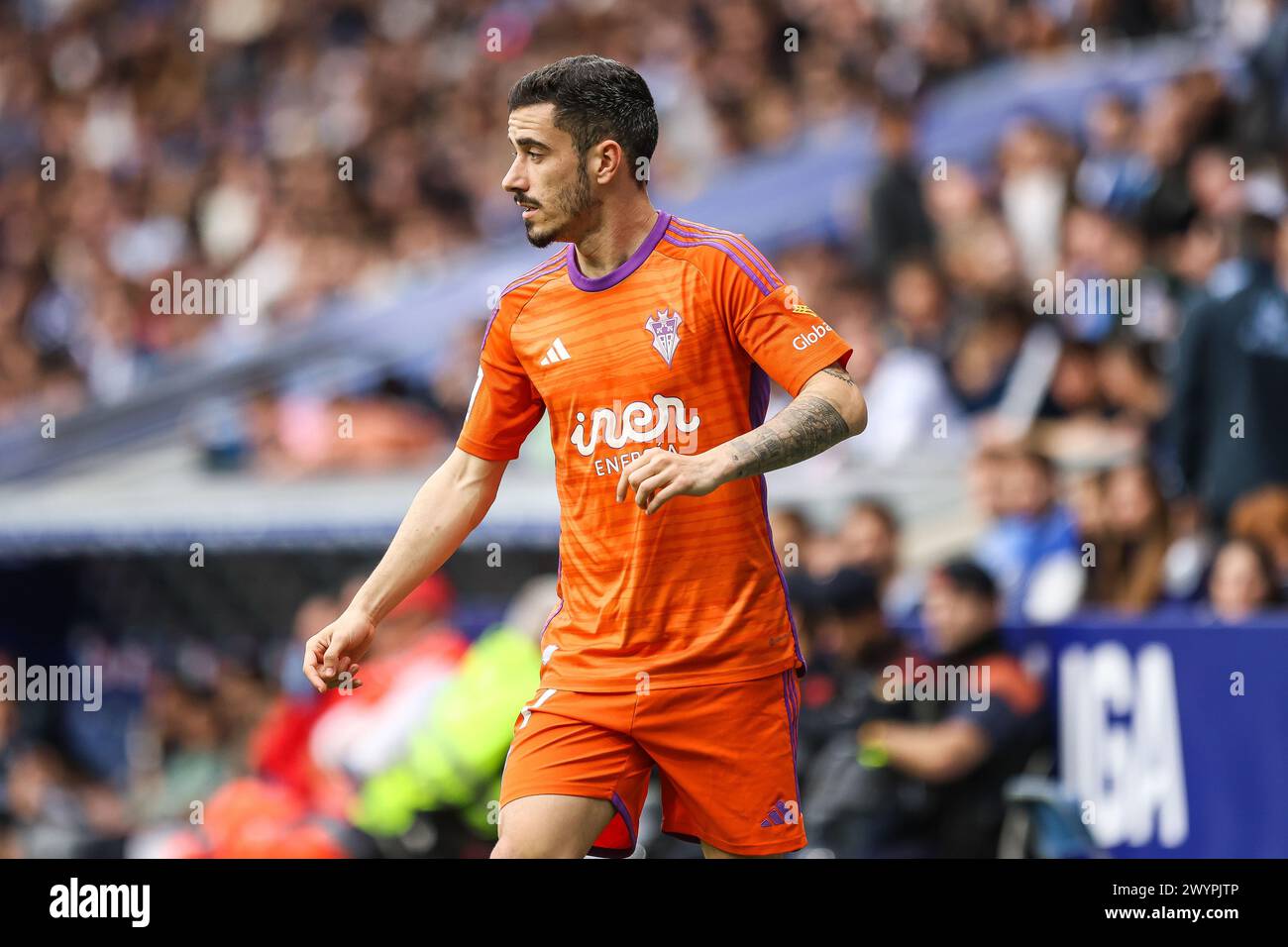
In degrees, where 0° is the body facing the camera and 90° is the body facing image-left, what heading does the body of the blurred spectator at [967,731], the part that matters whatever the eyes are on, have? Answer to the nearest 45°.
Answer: approximately 90°

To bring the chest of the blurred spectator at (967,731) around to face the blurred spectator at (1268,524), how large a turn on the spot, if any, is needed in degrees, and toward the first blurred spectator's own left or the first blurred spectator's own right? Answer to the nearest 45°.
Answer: approximately 135° to the first blurred spectator's own right

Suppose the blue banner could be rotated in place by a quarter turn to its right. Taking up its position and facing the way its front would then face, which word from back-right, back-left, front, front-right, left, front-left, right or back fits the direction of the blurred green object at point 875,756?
front

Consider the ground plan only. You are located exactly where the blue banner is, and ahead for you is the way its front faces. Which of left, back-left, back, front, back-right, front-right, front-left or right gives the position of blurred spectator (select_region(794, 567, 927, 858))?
right

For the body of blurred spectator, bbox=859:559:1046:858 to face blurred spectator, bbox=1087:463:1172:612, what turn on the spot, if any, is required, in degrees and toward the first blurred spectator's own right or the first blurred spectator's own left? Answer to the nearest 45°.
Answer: approximately 135° to the first blurred spectator's own right

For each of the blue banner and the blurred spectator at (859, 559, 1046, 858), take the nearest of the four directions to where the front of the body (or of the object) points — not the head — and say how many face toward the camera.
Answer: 1

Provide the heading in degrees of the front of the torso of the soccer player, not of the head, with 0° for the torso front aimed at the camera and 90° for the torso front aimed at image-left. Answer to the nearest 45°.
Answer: approximately 45°

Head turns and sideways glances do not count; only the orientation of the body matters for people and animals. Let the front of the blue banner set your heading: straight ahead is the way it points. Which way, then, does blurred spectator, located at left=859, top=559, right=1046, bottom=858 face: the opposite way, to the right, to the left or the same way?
to the right

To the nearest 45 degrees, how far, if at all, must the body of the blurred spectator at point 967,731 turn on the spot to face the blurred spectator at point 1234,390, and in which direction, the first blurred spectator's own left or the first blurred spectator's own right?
approximately 135° to the first blurred spectator's own right

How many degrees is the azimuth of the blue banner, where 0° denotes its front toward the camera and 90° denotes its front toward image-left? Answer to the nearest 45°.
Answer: approximately 0°

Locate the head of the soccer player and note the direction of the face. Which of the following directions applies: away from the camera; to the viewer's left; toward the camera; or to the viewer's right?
to the viewer's left

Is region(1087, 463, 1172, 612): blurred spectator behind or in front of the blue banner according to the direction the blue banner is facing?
behind
